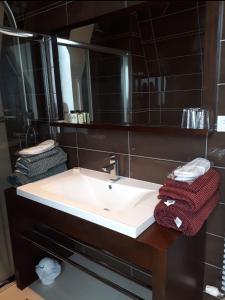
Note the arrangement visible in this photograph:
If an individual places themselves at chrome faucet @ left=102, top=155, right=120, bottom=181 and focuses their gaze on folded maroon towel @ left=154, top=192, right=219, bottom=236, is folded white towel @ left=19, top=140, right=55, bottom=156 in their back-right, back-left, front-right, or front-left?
back-right

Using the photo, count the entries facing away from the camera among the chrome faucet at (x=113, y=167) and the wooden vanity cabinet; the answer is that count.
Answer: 0

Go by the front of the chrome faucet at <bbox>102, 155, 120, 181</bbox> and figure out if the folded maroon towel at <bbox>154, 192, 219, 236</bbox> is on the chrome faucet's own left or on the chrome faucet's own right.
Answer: on the chrome faucet's own left

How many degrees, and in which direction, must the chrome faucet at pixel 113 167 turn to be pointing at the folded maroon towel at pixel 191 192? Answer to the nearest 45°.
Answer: approximately 90° to its left

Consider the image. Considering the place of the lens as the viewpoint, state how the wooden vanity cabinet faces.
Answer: facing the viewer and to the left of the viewer

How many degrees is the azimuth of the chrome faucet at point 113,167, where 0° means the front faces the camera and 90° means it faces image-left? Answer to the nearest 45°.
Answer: approximately 45°

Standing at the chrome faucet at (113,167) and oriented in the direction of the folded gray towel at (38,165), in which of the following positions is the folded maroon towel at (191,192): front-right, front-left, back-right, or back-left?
back-left

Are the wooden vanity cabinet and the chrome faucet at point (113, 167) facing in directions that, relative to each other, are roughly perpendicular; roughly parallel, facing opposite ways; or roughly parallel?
roughly parallel

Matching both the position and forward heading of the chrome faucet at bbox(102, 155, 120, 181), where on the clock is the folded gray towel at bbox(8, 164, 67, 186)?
The folded gray towel is roughly at 2 o'clock from the chrome faucet.
